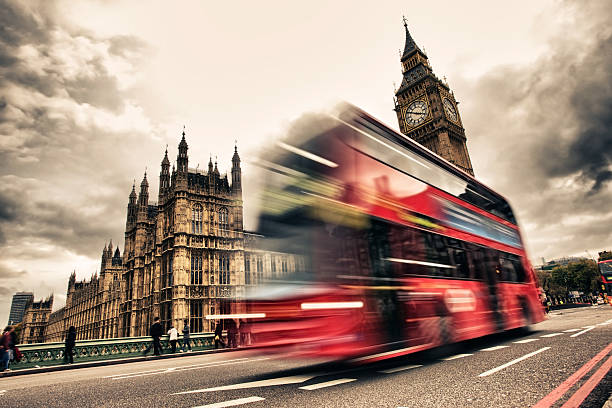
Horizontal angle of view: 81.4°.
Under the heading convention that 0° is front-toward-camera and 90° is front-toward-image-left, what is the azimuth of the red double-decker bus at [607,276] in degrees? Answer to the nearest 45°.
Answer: approximately 45°
